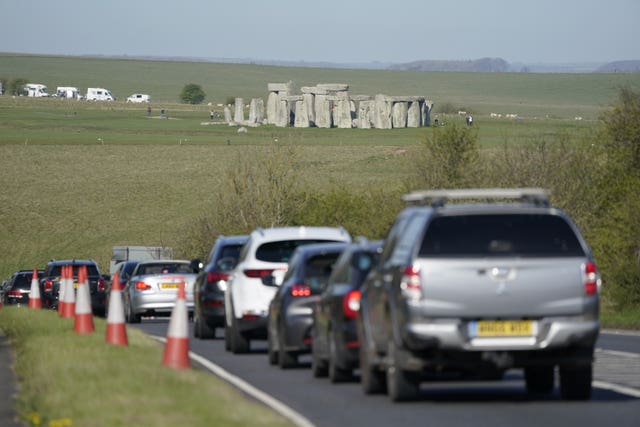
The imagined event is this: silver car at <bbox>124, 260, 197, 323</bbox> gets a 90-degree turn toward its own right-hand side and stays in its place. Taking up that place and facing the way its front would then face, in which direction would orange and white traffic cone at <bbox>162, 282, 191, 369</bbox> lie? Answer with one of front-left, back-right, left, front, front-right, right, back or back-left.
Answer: right

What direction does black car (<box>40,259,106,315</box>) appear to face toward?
away from the camera

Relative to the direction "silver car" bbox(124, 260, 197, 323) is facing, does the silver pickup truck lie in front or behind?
behind

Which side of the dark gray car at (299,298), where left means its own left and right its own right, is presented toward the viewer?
back

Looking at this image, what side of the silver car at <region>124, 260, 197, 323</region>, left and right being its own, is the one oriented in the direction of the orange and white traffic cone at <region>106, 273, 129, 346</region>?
back

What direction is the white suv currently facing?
away from the camera

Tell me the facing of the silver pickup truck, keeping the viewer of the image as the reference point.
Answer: facing away from the viewer

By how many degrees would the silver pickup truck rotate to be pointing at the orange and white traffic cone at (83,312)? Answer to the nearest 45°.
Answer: approximately 45° to its left

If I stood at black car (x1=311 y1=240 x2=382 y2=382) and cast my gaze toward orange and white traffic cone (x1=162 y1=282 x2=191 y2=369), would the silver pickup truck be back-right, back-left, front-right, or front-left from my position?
back-left

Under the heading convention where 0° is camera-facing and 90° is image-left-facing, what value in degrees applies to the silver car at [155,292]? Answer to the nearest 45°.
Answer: approximately 180°
